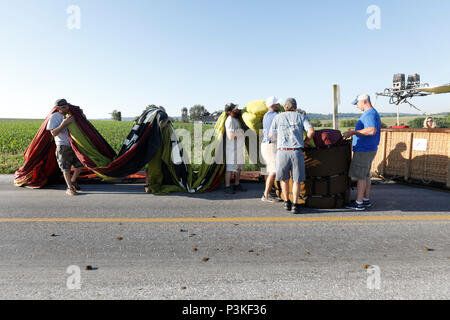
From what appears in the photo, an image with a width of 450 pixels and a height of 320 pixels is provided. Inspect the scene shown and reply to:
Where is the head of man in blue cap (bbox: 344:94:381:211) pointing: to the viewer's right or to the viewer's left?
to the viewer's left

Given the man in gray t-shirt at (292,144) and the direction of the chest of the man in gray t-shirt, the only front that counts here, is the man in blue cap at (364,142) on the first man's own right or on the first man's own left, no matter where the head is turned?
on the first man's own right

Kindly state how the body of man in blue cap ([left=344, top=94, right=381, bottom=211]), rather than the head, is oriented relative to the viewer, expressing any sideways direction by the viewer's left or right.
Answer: facing to the left of the viewer

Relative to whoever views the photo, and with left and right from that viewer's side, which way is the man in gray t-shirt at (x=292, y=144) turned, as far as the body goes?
facing away from the viewer

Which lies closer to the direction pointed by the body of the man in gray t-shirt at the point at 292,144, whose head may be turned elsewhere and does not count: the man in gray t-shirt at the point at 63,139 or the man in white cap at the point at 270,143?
the man in white cap

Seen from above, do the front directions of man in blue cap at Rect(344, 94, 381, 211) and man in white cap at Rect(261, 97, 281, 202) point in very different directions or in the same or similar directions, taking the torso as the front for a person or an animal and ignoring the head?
very different directions

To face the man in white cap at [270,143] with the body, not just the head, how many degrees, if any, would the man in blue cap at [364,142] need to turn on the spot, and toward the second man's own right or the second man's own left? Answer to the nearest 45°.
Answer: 0° — they already face them

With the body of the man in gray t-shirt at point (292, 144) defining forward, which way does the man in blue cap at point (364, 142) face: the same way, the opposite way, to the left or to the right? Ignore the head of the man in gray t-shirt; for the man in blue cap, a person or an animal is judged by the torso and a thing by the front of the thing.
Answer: to the left

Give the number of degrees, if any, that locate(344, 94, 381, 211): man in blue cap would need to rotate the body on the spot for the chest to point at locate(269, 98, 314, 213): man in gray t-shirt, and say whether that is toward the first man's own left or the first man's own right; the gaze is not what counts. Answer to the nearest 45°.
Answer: approximately 45° to the first man's own left

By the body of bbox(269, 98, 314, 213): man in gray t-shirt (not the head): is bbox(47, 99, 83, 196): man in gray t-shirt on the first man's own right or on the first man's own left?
on the first man's own left
